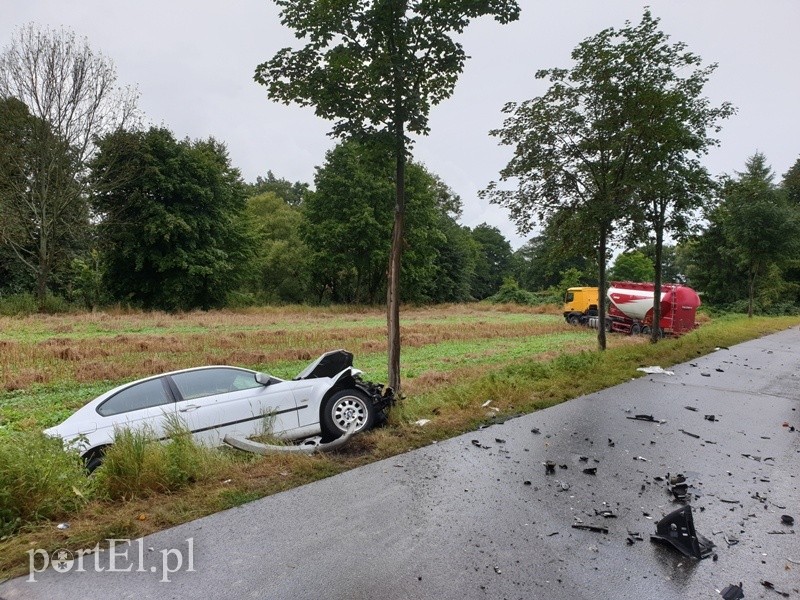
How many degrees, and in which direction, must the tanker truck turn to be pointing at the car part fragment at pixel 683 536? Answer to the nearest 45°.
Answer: approximately 135° to its left

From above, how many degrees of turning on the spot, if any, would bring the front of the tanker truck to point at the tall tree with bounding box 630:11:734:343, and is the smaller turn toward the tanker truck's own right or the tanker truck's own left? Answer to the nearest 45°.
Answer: approximately 135° to the tanker truck's own left

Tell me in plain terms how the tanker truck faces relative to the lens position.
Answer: facing away from the viewer and to the left of the viewer

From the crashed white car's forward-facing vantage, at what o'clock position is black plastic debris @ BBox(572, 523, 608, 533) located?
The black plastic debris is roughly at 2 o'clock from the crashed white car.

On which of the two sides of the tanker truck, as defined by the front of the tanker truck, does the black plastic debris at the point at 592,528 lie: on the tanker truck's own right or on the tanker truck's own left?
on the tanker truck's own left

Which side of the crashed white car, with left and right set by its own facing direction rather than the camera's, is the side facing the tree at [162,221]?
left

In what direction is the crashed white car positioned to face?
to the viewer's right

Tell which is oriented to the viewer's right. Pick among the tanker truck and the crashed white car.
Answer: the crashed white car

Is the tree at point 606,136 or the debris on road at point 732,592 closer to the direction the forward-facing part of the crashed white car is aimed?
the tree

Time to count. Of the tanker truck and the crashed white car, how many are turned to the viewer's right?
1

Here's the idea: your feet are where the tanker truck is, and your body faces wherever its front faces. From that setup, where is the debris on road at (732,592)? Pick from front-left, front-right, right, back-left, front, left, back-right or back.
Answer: back-left
